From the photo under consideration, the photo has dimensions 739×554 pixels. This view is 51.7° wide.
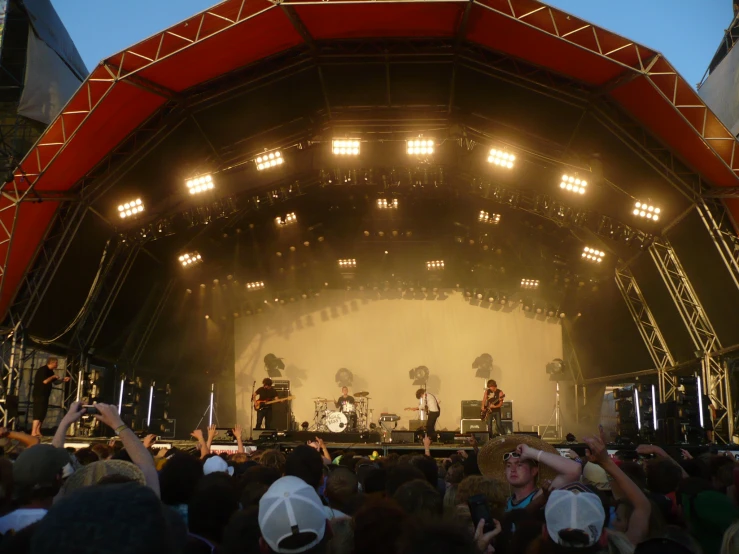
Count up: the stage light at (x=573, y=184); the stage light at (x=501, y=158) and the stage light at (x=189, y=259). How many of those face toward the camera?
3

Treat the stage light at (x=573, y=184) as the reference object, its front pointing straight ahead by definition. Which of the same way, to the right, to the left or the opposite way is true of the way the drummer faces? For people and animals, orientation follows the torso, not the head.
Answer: the same way

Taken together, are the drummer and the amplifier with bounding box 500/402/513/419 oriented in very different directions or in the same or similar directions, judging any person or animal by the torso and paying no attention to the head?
same or similar directions

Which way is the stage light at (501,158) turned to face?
toward the camera

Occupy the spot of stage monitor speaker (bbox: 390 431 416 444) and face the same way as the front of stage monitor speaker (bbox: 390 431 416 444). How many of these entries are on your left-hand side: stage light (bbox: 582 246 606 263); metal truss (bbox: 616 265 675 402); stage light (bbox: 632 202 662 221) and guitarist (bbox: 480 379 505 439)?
0

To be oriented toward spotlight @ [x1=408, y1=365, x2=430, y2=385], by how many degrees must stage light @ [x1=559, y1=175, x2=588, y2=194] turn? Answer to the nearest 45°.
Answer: approximately 135° to its right

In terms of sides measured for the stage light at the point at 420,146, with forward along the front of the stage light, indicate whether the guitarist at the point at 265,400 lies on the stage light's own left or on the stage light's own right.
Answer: on the stage light's own right

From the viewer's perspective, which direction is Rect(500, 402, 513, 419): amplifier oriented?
toward the camera

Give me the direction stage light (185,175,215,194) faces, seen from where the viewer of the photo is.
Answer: facing the viewer

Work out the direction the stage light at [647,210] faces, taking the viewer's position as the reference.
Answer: facing the viewer

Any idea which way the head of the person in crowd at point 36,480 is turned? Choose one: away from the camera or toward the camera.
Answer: away from the camera

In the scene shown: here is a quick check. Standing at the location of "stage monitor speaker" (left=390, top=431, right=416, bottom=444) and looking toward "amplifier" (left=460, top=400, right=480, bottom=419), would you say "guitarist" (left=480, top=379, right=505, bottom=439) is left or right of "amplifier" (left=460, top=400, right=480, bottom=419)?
right

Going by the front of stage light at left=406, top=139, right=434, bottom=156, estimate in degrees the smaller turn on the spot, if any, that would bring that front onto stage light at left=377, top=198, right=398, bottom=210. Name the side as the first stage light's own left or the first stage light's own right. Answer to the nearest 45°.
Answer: approximately 180°

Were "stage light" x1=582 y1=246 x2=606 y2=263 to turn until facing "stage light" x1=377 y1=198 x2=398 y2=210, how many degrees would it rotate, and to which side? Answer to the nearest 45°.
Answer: approximately 90° to its right

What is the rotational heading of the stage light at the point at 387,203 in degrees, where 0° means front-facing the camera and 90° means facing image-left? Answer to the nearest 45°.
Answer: approximately 0°

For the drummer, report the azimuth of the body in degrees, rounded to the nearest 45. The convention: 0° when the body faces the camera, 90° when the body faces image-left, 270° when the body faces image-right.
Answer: approximately 0°

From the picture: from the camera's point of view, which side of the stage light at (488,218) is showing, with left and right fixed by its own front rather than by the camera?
front

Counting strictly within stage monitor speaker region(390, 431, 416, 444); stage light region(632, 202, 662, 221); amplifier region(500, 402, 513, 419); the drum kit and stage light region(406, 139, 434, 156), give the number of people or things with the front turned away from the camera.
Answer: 1

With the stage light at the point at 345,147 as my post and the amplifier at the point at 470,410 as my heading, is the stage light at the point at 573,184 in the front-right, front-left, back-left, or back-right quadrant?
front-right

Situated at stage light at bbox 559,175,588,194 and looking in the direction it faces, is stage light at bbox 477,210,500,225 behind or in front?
behind

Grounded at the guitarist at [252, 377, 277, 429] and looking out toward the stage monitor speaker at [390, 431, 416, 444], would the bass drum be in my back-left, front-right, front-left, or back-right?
front-left
